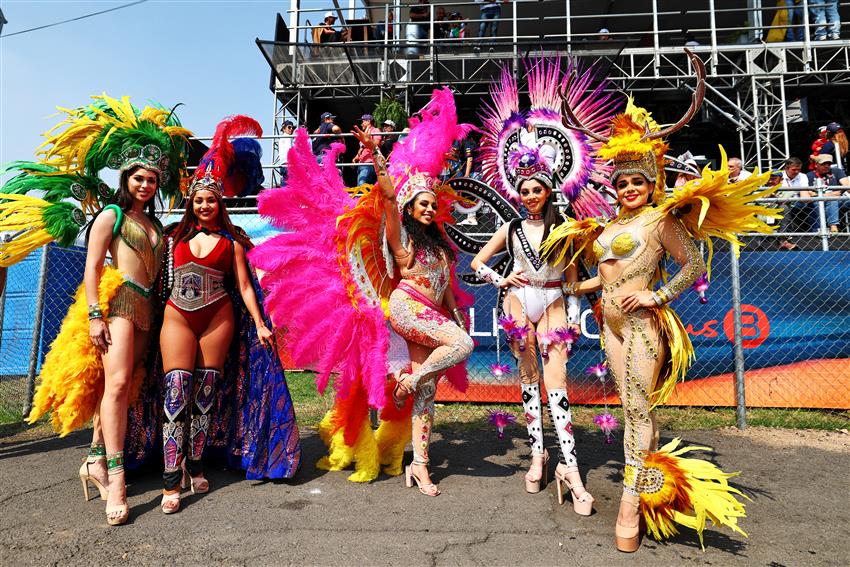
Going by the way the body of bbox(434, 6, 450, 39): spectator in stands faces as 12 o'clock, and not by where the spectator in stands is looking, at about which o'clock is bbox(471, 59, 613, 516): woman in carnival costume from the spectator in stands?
The woman in carnival costume is roughly at 12 o'clock from the spectator in stands.

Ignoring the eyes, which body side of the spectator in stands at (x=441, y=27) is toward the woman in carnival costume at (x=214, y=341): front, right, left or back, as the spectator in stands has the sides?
front

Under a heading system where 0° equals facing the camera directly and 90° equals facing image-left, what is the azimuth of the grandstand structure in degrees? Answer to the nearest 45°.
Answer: approximately 0°

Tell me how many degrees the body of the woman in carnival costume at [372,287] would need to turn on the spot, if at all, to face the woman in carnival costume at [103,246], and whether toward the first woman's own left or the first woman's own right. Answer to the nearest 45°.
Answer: approximately 135° to the first woman's own right
